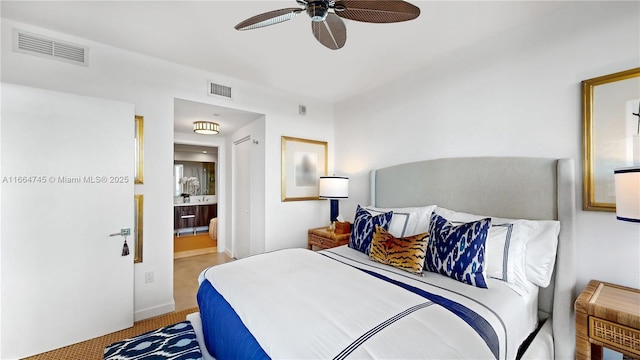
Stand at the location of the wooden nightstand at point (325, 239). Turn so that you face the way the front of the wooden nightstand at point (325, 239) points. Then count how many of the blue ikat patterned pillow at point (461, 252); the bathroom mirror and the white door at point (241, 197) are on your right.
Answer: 2

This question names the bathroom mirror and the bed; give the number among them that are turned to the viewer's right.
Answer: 0

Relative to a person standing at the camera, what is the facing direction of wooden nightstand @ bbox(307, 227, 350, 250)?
facing the viewer and to the left of the viewer

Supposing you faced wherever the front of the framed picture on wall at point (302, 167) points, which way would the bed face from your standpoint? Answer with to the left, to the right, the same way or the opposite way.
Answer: to the right

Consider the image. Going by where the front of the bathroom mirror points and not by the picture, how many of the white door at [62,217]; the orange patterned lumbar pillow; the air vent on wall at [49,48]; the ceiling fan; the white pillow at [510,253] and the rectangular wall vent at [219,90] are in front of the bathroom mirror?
6

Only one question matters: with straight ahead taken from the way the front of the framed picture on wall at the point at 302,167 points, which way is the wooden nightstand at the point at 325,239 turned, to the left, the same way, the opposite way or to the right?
to the right

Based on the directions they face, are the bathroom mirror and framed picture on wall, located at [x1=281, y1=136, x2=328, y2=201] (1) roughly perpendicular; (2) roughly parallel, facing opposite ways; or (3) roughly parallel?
roughly parallel

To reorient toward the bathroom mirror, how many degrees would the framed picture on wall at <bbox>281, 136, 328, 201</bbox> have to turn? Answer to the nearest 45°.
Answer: approximately 180°

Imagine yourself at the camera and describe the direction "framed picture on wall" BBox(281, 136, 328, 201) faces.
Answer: facing the viewer and to the right of the viewer

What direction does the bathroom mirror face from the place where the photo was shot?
facing the viewer

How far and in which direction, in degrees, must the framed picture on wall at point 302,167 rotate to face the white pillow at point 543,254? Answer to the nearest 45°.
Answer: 0° — it already faces it

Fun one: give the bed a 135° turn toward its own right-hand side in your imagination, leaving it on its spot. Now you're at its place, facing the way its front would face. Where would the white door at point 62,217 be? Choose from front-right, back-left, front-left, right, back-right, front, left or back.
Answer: left
